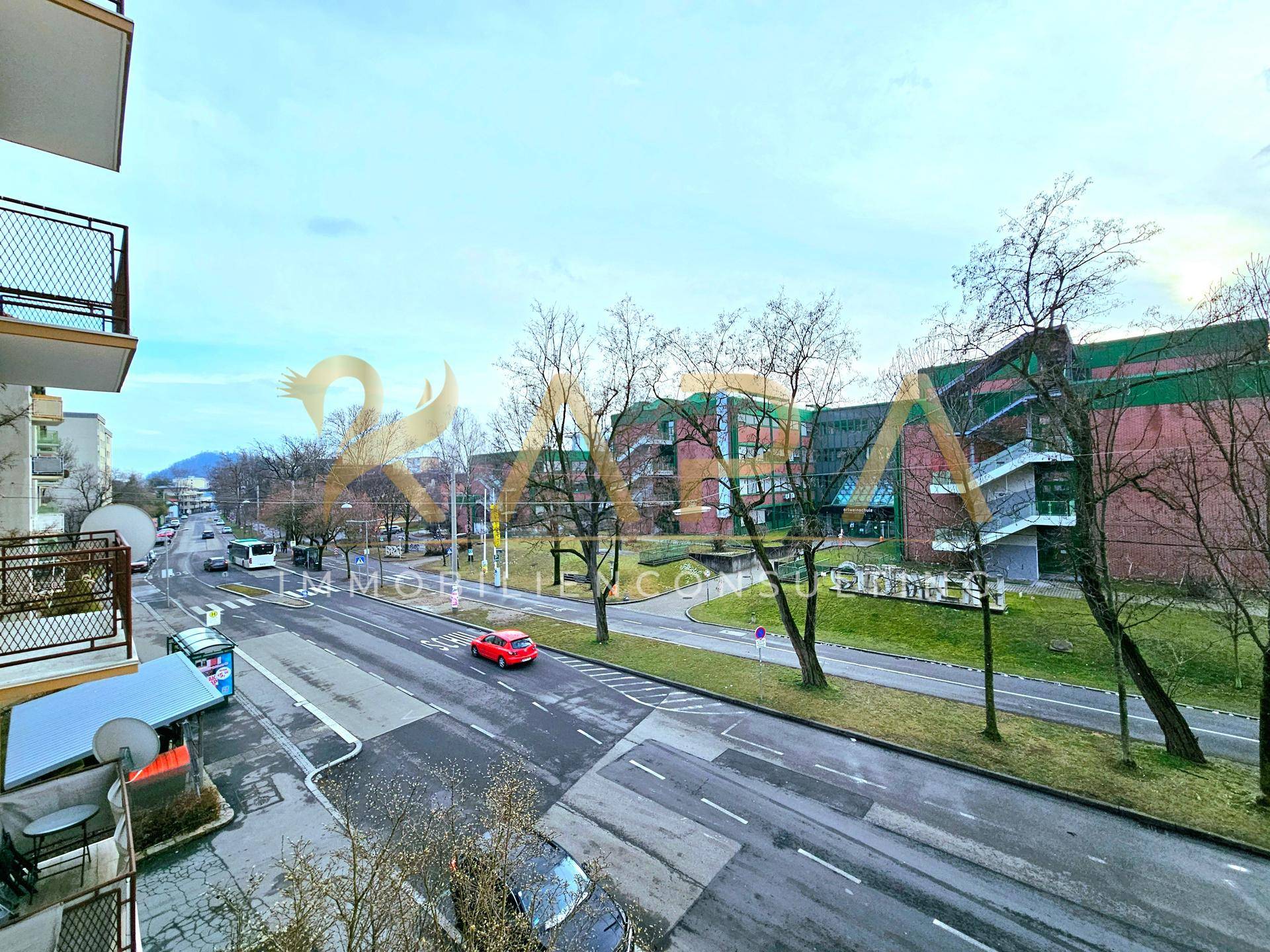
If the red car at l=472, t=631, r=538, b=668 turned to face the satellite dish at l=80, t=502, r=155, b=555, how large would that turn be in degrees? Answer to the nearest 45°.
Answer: approximately 135° to its left

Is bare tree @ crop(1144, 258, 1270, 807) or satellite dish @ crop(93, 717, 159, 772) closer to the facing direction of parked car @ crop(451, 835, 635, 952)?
the bare tree

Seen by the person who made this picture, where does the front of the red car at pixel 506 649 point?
facing away from the viewer and to the left of the viewer
